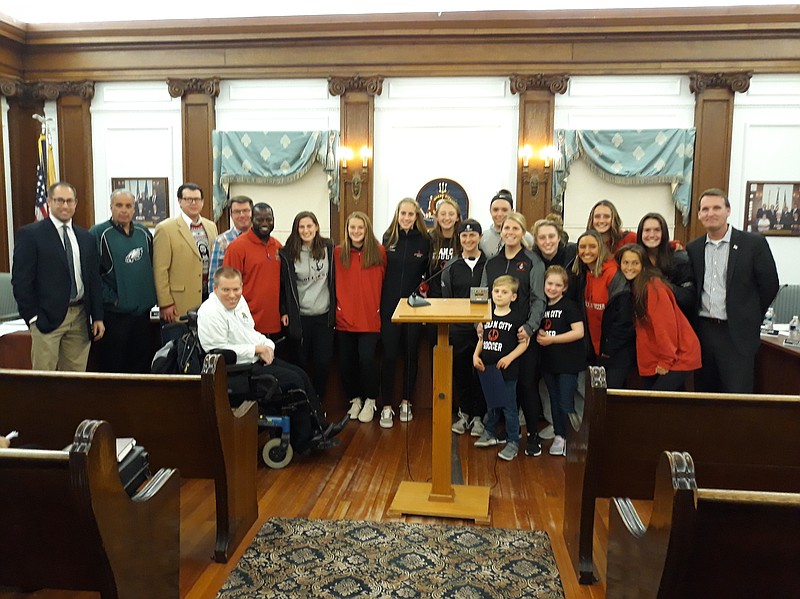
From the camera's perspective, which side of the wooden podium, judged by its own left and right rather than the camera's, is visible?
back

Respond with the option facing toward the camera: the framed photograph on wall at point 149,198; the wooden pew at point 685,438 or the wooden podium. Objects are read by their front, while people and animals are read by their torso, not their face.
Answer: the framed photograph on wall

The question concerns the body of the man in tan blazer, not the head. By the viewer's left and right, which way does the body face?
facing the viewer and to the right of the viewer

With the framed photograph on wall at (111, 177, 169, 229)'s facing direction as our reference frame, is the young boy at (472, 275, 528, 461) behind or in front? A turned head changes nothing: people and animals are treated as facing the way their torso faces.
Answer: in front

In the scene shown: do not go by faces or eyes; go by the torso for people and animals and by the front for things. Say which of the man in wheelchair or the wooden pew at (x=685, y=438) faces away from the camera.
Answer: the wooden pew

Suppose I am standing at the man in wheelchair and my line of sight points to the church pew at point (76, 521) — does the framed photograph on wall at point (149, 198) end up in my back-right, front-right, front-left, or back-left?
back-right

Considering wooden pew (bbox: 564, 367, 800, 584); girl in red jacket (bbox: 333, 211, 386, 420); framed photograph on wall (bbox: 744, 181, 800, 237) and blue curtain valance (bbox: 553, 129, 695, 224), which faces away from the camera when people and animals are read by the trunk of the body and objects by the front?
the wooden pew

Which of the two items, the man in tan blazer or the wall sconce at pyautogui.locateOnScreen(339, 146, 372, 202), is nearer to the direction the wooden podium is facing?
the wall sconce

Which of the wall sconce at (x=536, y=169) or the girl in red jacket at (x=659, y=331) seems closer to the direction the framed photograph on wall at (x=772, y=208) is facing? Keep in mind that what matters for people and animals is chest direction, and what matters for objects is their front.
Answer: the girl in red jacket

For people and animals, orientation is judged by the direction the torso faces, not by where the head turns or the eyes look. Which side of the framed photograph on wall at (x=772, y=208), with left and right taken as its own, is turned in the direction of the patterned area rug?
front

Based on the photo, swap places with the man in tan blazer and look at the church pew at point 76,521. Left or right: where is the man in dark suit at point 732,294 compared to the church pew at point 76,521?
left

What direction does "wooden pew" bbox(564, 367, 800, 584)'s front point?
away from the camera

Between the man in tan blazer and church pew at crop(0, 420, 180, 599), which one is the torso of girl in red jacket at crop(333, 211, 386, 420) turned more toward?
the church pew

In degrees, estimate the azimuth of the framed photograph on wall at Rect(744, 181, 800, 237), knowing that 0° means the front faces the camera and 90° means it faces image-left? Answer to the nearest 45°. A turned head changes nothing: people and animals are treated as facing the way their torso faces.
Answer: approximately 0°

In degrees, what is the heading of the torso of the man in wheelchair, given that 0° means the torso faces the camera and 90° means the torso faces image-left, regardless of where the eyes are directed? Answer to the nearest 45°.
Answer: approximately 315°
